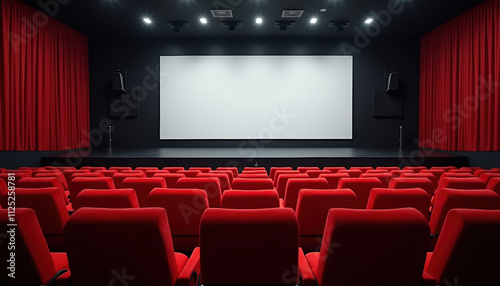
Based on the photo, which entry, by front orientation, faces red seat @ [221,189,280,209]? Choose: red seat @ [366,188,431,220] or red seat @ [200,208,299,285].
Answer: red seat @ [200,208,299,285]

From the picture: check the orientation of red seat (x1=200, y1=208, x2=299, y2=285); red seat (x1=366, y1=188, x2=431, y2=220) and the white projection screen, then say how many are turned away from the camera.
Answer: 2

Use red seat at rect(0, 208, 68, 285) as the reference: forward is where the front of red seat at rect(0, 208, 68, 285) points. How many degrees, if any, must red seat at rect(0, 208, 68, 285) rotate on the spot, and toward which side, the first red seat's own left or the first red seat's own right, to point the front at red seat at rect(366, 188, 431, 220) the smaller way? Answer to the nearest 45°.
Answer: approximately 45° to the first red seat's own right

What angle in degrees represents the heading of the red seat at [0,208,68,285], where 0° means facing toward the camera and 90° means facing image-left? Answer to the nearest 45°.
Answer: approximately 225°

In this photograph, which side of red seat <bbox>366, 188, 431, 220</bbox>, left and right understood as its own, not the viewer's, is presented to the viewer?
back

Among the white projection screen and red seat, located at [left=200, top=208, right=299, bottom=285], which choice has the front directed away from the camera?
the red seat

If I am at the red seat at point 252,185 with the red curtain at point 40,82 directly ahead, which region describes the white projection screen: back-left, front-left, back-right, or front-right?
front-right

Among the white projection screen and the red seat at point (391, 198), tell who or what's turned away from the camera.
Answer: the red seat

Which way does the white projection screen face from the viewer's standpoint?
toward the camera

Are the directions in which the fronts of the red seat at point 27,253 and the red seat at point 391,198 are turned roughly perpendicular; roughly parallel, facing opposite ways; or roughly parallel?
roughly parallel

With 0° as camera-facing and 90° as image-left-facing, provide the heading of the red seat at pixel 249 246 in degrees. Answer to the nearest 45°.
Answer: approximately 180°

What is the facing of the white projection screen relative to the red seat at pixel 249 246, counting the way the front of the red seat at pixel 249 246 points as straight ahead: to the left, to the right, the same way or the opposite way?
the opposite way

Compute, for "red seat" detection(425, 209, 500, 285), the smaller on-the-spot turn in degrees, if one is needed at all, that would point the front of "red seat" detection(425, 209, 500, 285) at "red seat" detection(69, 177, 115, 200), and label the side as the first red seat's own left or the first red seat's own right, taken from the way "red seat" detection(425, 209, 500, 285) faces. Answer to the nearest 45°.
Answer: approximately 45° to the first red seat's own left

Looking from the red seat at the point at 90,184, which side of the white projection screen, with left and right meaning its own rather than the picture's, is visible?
front

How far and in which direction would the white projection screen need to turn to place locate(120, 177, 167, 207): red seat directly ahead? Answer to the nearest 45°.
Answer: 0° — it already faces it

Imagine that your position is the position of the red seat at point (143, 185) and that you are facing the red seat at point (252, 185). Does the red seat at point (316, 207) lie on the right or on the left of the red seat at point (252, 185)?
right

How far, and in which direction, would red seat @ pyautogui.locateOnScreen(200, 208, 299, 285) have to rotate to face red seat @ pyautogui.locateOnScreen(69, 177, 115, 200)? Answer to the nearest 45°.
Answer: approximately 45° to its left

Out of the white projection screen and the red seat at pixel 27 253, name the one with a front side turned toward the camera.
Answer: the white projection screen
